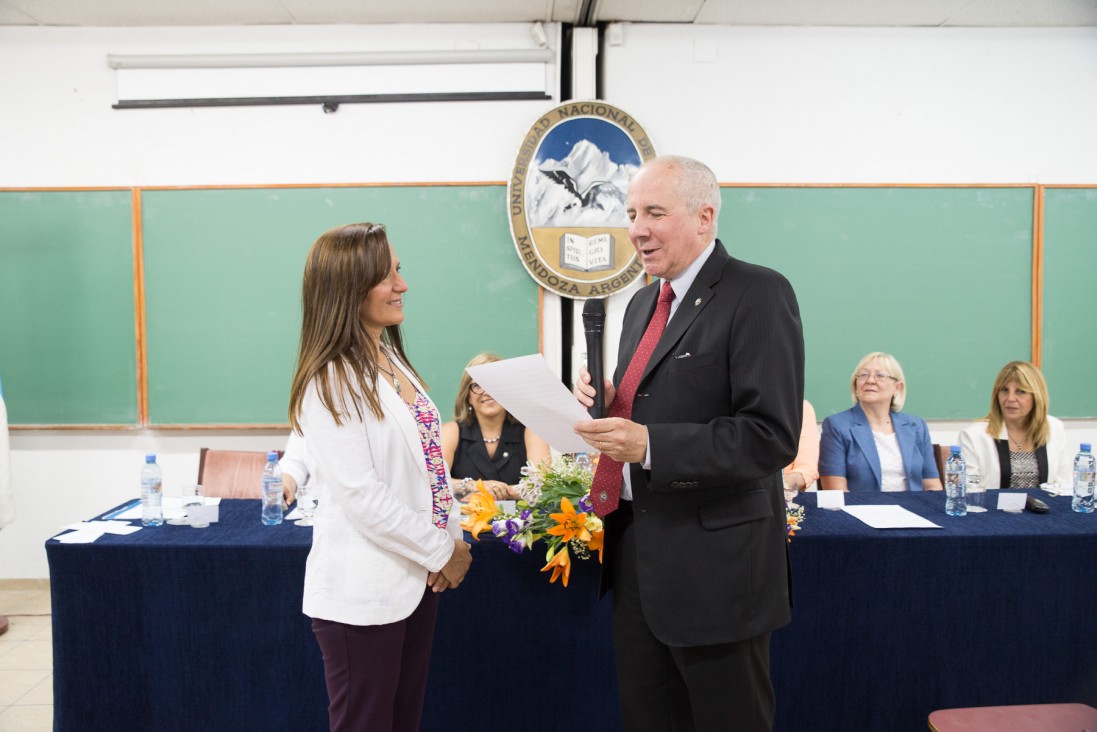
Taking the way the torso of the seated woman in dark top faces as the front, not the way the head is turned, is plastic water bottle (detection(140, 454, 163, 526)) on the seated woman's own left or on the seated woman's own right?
on the seated woman's own right

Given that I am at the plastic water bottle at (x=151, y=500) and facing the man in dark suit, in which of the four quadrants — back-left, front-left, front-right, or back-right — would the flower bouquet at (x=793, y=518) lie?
front-left

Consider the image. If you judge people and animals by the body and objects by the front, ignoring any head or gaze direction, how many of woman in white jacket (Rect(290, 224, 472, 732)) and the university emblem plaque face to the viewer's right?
1

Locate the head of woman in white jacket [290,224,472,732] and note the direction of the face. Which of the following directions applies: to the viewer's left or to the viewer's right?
to the viewer's right

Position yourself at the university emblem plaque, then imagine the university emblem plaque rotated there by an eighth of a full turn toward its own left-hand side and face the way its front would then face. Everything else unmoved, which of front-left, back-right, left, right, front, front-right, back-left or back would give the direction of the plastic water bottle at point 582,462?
front-right

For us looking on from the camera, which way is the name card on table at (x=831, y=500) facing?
facing the viewer

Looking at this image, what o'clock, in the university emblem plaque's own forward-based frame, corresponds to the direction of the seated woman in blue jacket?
The seated woman in blue jacket is roughly at 10 o'clock from the university emblem plaque.

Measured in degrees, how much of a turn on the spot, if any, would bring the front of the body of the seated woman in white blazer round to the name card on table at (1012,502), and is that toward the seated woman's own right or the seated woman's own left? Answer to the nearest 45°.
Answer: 0° — they already face it

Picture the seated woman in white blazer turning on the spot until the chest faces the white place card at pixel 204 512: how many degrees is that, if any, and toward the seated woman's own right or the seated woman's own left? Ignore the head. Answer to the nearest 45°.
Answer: approximately 45° to the seated woman's own right

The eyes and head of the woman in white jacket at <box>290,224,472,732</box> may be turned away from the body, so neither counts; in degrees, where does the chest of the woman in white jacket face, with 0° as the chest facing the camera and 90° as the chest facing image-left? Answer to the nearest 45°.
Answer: approximately 270°

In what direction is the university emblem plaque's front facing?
toward the camera

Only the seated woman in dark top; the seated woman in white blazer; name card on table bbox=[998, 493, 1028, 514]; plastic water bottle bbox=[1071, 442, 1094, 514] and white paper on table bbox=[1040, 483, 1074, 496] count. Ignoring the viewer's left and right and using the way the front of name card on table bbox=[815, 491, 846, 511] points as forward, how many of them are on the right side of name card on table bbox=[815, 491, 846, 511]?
1

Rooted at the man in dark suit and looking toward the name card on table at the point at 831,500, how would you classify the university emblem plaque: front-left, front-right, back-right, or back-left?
front-left

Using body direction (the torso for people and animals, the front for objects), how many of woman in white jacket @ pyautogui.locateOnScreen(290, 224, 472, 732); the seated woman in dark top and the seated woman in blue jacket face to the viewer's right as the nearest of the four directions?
1

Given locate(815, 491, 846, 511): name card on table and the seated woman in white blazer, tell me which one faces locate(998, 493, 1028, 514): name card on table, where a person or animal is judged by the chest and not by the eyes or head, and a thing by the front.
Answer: the seated woman in white blazer

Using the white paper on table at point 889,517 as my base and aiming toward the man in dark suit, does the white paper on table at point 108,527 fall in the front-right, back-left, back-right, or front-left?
front-right
